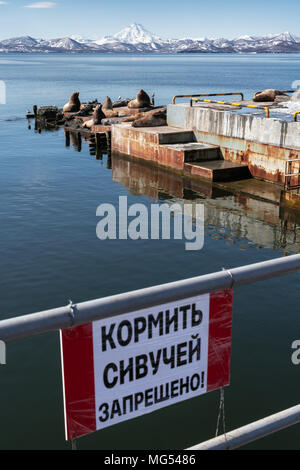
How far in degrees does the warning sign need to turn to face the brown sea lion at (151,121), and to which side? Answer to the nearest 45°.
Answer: approximately 135° to its left

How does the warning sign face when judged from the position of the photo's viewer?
facing the viewer and to the right of the viewer

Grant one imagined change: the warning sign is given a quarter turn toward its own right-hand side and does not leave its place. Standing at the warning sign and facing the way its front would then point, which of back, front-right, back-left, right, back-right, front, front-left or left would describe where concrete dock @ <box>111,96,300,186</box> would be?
back-right

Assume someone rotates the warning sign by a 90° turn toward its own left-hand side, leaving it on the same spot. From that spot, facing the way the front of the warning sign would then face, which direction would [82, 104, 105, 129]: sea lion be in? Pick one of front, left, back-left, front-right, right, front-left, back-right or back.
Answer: front-left
